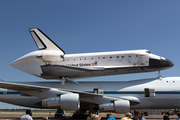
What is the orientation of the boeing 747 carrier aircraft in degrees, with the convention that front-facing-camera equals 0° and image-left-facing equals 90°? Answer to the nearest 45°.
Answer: approximately 270°

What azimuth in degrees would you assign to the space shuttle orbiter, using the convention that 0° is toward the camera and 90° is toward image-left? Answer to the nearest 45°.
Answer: approximately 270°
